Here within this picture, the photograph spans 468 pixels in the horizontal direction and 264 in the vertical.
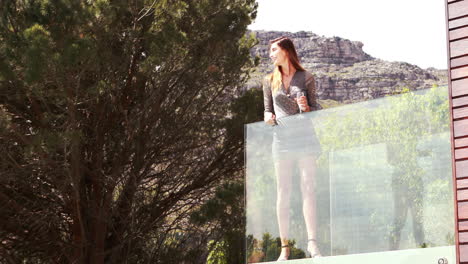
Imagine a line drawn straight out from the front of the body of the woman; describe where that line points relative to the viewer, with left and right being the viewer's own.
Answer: facing the viewer

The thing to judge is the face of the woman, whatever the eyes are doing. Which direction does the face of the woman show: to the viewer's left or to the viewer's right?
to the viewer's left

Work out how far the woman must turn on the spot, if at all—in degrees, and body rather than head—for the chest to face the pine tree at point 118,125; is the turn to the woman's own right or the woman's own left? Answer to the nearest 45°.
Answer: approximately 135° to the woman's own right
